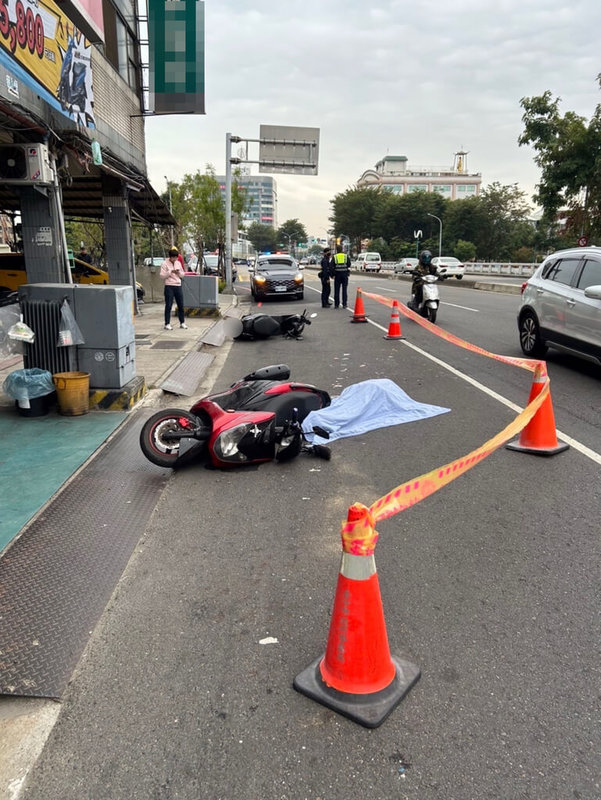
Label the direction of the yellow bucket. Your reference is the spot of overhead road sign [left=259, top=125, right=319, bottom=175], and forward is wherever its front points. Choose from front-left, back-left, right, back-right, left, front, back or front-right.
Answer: back

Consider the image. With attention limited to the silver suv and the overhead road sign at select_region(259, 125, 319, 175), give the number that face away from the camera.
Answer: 1

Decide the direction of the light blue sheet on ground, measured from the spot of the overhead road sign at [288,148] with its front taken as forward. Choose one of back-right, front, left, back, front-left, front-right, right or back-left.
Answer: back

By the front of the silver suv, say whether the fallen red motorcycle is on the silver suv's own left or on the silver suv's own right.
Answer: on the silver suv's own right

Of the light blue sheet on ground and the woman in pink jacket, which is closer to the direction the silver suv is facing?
the light blue sheet on ground

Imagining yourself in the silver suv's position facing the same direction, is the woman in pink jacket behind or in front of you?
behind

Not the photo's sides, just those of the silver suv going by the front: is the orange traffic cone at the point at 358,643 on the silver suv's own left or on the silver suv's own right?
on the silver suv's own right

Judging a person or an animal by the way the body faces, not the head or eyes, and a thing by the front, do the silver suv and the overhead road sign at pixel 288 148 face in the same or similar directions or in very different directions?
very different directions

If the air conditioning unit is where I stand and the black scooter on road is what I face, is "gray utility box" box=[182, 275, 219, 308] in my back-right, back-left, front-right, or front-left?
front-left

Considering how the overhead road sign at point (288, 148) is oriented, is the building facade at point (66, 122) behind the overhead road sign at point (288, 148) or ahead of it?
behind

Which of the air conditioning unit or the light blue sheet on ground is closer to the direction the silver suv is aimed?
the light blue sheet on ground

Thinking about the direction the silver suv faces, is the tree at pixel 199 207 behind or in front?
behind

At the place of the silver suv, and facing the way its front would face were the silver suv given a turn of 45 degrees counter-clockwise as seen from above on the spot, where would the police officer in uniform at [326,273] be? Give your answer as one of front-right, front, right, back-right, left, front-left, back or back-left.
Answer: back-left

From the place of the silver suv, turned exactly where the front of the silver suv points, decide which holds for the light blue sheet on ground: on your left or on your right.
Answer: on your right

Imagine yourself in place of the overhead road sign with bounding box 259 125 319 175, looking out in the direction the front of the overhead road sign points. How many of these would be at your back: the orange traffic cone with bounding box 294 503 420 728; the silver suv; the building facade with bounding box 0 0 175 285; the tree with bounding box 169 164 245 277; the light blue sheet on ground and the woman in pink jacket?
5

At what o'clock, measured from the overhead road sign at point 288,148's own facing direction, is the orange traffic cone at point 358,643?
The orange traffic cone is roughly at 6 o'clock from the overhead road sign.

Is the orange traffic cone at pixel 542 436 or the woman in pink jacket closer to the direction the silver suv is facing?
the orange traffic cone

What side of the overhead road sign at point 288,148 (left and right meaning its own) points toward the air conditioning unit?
back

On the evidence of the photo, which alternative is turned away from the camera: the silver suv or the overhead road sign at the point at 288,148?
the overhead road sign

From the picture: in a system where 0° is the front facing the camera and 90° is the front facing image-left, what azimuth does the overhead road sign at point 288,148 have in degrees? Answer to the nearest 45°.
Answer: approximately 180°
